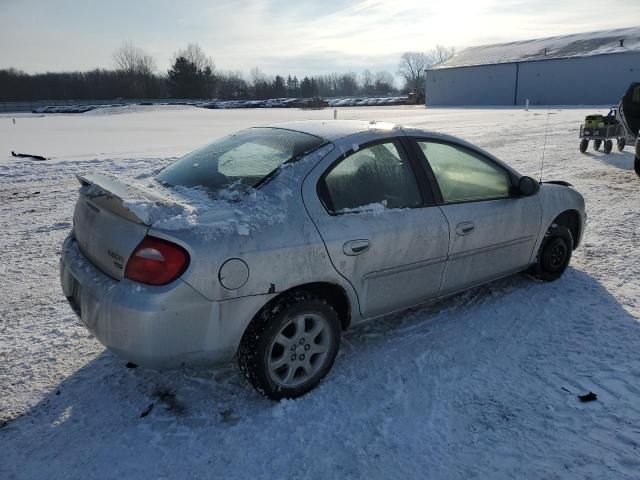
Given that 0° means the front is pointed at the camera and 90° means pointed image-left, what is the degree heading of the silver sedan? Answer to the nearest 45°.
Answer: approximately 225°
